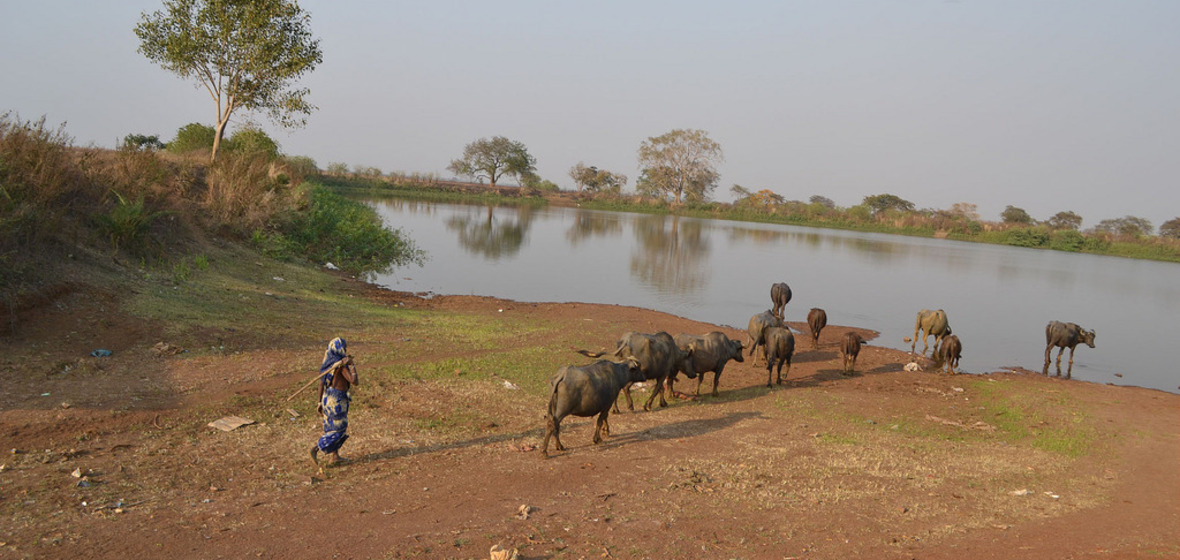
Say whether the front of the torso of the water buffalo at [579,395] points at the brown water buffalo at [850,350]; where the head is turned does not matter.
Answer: yes

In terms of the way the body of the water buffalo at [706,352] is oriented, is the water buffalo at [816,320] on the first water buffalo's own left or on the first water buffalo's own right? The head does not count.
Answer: on the first water buffalo's own left

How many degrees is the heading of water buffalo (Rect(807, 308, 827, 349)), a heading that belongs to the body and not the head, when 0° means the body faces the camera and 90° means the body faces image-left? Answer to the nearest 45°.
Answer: approximately 180°

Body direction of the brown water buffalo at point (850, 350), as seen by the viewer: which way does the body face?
away from the camera

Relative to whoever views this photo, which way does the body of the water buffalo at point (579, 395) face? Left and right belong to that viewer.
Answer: facing away from the viewer and to the right of the viewer

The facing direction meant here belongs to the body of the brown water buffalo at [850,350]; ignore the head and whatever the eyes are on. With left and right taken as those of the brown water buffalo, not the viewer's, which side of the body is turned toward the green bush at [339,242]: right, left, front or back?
left

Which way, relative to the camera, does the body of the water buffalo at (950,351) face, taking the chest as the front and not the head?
away from the camera

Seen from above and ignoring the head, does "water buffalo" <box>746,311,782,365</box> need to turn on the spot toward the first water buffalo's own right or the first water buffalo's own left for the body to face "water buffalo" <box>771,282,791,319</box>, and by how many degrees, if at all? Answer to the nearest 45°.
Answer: approximately 45° to the first water buffalo's own left

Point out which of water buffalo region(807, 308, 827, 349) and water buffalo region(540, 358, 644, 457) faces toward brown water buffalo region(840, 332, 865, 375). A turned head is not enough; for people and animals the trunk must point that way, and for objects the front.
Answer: water buffalo region(540, 358, 644, 457)

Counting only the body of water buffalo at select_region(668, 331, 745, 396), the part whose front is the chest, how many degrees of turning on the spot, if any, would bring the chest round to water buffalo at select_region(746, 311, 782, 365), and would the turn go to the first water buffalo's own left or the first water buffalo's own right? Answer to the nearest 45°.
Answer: approximately 90° to the first water buffalo's own left
